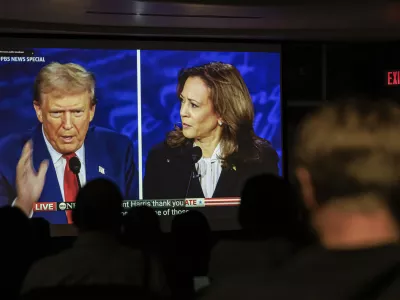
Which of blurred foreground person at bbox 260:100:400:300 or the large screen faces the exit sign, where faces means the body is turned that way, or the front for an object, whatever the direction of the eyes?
the blurred foreground person

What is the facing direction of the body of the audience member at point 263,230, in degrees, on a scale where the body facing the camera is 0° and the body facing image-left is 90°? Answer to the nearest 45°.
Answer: approximately 180°

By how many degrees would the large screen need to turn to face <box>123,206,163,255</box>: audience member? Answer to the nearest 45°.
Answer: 0° — it already faces them

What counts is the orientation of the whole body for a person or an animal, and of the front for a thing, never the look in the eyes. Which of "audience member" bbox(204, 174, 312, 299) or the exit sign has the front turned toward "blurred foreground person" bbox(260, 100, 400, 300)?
the exit sign

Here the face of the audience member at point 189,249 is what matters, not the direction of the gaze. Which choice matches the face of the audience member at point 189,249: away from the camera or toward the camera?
away from the camera

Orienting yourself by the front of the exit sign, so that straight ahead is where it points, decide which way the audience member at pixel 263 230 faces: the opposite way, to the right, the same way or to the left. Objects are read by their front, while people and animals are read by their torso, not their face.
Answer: the opposite way

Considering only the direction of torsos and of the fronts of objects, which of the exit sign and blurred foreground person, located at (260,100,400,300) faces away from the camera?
the blurred foreground person

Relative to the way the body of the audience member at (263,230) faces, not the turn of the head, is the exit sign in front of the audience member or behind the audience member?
in front

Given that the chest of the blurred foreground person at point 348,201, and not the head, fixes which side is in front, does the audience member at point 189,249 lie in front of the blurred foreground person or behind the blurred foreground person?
in front

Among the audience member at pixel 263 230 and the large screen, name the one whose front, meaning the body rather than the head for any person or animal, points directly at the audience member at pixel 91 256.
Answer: the large screen

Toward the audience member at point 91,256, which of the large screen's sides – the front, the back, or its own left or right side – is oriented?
front

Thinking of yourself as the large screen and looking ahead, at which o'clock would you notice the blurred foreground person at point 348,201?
The blurred foreground person is roughly at 12 o'clock from the large screen.

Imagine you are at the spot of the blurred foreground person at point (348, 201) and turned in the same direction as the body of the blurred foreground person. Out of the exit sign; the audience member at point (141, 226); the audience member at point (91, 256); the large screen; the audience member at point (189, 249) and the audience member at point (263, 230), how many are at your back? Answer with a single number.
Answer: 0

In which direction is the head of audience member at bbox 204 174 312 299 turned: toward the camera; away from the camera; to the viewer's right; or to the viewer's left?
away from the camera

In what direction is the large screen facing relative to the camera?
toward the camera

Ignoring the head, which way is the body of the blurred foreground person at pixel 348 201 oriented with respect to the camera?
away from the camera
